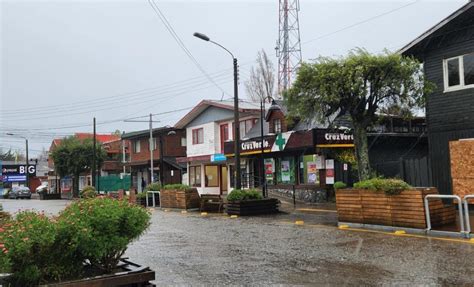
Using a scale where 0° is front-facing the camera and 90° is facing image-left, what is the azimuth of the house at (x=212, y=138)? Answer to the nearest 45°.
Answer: approximately 45°

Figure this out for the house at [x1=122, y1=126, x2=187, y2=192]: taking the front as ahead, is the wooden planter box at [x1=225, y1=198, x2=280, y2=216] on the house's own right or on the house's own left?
on the house's own left

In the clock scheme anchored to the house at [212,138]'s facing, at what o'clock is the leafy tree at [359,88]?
The leafy tree is roughly at 10 o'clock from the house.

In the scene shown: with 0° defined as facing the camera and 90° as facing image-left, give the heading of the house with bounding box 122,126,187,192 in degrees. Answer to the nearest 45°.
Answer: approximately 45°

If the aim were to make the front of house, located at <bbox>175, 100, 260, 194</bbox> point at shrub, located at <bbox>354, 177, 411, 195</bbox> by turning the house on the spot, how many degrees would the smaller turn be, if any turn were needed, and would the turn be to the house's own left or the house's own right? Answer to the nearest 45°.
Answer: approximately 45° to the house's own left

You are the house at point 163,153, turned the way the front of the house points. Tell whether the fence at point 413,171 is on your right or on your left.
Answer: on your left
